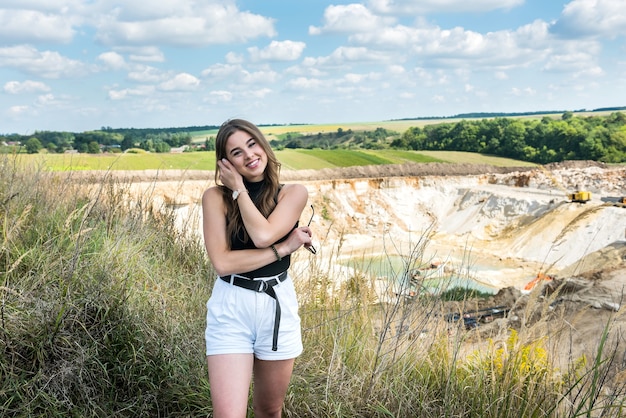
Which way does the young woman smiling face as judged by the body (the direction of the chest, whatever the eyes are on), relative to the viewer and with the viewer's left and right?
facing the viewer
